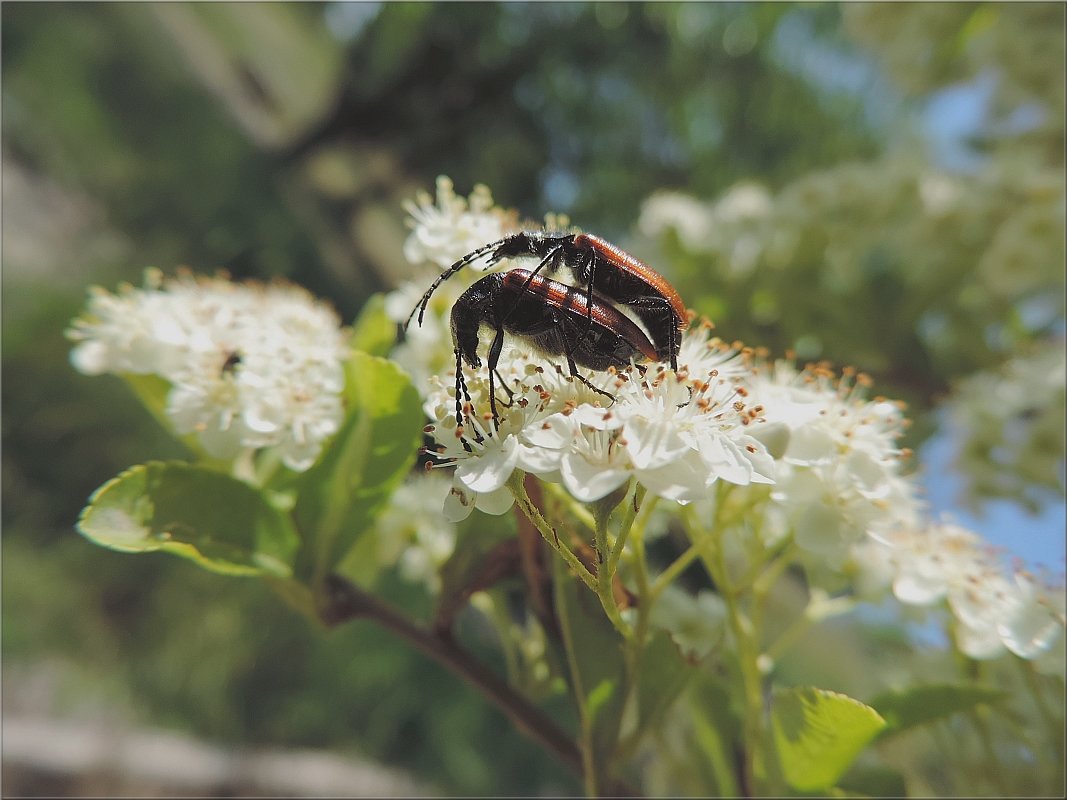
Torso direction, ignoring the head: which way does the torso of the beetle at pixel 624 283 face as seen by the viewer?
to the viewer's left

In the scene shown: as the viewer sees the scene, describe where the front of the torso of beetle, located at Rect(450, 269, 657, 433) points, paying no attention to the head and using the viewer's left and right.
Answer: facing to the left of the viewer

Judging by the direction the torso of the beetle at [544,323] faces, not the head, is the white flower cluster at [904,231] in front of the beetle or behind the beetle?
behind

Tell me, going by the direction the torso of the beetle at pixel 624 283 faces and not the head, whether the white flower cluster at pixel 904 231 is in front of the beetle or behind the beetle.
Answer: behind

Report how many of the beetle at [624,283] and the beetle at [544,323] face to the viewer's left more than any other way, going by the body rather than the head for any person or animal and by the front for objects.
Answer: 2

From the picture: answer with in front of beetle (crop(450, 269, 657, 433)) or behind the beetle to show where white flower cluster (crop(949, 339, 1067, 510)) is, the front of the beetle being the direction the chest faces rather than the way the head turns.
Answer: behind
